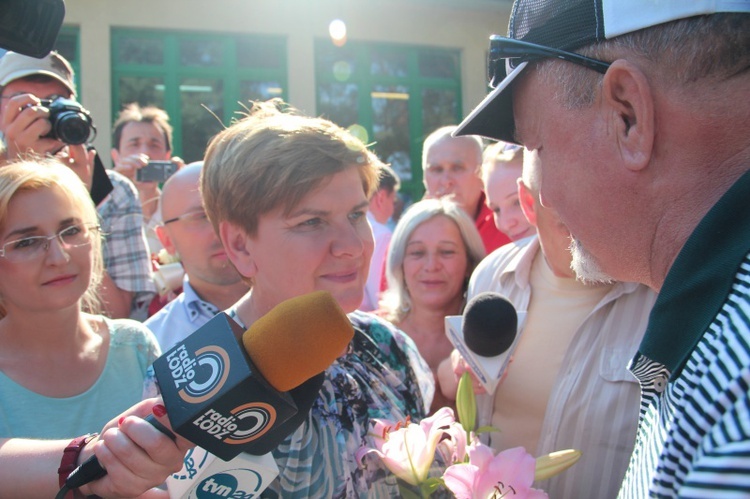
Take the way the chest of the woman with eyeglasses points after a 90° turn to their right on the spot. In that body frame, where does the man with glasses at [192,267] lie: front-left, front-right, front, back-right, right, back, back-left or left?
back-right

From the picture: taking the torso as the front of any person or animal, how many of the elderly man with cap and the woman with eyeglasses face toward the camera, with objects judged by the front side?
1

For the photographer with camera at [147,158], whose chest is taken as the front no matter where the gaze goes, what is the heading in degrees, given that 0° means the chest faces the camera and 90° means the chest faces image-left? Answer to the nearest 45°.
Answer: approximately 0°

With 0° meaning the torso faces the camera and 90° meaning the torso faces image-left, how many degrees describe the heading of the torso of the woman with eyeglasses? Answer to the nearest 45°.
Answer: approximately 0°

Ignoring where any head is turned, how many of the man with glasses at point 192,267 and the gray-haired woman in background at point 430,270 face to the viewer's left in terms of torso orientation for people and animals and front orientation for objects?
0

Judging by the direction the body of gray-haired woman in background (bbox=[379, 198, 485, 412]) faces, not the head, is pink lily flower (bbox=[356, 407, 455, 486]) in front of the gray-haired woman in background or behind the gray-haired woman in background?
in front

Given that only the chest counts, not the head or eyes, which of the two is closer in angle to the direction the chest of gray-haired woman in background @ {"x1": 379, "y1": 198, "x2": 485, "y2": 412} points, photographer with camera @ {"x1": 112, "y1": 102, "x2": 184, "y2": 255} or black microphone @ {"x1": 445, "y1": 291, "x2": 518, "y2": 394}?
the black microphone

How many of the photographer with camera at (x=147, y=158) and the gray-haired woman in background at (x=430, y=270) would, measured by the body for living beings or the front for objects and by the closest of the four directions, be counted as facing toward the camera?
2
